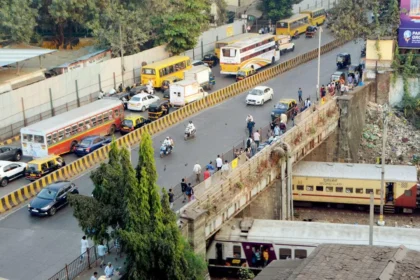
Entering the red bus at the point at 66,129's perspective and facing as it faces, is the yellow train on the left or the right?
on its right

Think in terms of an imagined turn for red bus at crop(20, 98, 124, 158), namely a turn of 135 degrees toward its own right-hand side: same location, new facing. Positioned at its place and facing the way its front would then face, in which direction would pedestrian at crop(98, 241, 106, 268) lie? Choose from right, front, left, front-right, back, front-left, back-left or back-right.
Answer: front

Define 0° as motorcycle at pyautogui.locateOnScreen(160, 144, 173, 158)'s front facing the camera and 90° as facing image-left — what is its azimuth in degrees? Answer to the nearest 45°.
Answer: approximately 45°

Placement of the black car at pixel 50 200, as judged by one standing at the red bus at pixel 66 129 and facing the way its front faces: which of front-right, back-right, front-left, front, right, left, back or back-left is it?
back-right

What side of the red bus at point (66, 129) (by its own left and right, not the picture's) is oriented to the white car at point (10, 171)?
back

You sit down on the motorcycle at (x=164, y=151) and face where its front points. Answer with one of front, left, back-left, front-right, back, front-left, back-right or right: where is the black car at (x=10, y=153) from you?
front-right

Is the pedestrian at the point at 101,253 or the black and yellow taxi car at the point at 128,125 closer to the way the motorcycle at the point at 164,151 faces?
the pedestrian

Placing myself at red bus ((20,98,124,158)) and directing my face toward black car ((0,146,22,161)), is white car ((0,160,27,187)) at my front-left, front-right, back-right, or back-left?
front-left

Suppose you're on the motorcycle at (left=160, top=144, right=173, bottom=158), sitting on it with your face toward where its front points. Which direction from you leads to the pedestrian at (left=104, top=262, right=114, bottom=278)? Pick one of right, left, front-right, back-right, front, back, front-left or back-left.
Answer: front-left

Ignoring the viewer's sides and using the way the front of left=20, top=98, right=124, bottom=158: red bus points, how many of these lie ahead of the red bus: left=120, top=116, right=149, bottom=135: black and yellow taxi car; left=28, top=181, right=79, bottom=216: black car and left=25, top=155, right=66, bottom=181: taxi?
1

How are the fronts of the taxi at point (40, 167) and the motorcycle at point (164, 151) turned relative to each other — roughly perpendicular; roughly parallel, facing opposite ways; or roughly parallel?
roughly parallel, facing opposite ways

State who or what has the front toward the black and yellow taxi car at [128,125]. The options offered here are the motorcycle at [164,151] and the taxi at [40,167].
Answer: the taxi

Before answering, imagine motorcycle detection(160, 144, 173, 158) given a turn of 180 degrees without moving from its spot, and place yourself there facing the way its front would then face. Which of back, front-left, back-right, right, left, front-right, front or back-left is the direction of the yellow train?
front-right

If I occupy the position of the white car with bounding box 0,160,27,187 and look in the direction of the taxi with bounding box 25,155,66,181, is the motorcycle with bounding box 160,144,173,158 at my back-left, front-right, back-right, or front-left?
front-left

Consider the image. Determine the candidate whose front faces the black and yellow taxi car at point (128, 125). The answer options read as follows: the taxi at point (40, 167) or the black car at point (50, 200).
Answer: the taxi
